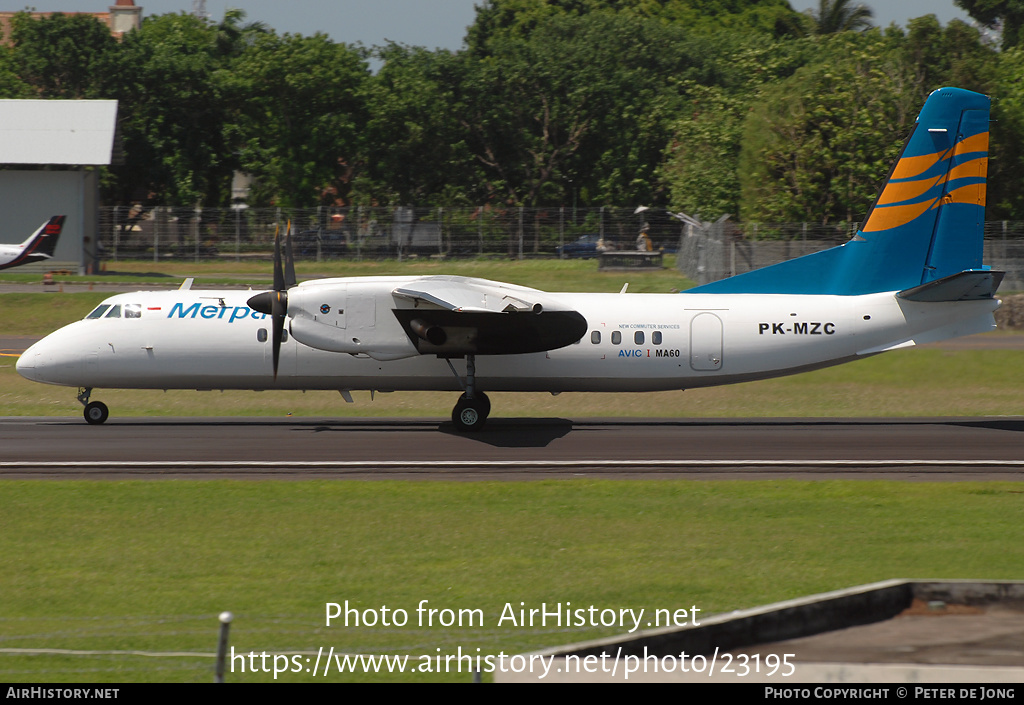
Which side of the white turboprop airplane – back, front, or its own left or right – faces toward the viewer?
left
